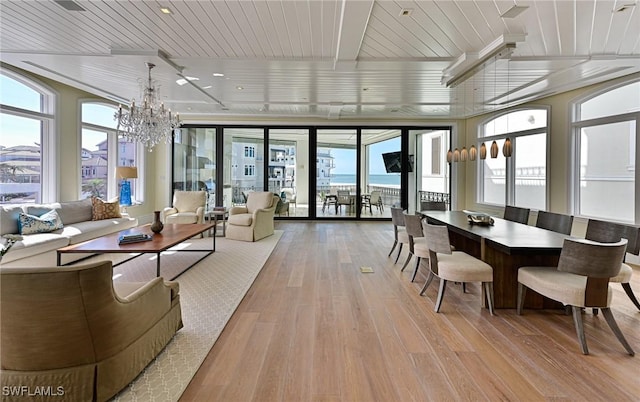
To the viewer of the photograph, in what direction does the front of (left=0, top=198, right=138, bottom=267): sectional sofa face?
facing the viewer and to the right of the viewer

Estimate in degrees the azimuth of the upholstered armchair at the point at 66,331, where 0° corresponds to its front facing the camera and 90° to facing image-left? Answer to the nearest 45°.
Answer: approximately 225°

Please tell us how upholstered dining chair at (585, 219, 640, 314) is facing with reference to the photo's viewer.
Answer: facing the viewer and to the left of the viewer

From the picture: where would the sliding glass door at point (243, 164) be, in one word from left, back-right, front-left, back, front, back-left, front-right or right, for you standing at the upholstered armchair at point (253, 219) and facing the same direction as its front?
back-right

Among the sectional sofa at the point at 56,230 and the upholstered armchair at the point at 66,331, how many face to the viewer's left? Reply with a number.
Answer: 0

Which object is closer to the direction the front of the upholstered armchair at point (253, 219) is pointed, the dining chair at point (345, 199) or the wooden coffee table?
the wooden coffee table

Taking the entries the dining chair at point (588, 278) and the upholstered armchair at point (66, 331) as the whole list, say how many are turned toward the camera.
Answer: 0

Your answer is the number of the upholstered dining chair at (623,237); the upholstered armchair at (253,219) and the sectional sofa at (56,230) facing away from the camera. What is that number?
0

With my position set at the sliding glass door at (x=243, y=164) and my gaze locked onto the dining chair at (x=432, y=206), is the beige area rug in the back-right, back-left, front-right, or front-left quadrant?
front-right

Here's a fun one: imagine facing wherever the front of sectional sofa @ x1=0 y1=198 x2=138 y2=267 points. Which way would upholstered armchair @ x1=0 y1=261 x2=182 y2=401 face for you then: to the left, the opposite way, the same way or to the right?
to the left

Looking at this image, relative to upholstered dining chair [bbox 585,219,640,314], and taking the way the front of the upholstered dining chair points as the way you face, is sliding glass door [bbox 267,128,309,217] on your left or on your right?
on your right

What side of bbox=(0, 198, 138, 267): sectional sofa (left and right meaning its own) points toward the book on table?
front

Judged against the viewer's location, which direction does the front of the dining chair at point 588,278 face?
facing away from the viewer and to the left of the viewer
